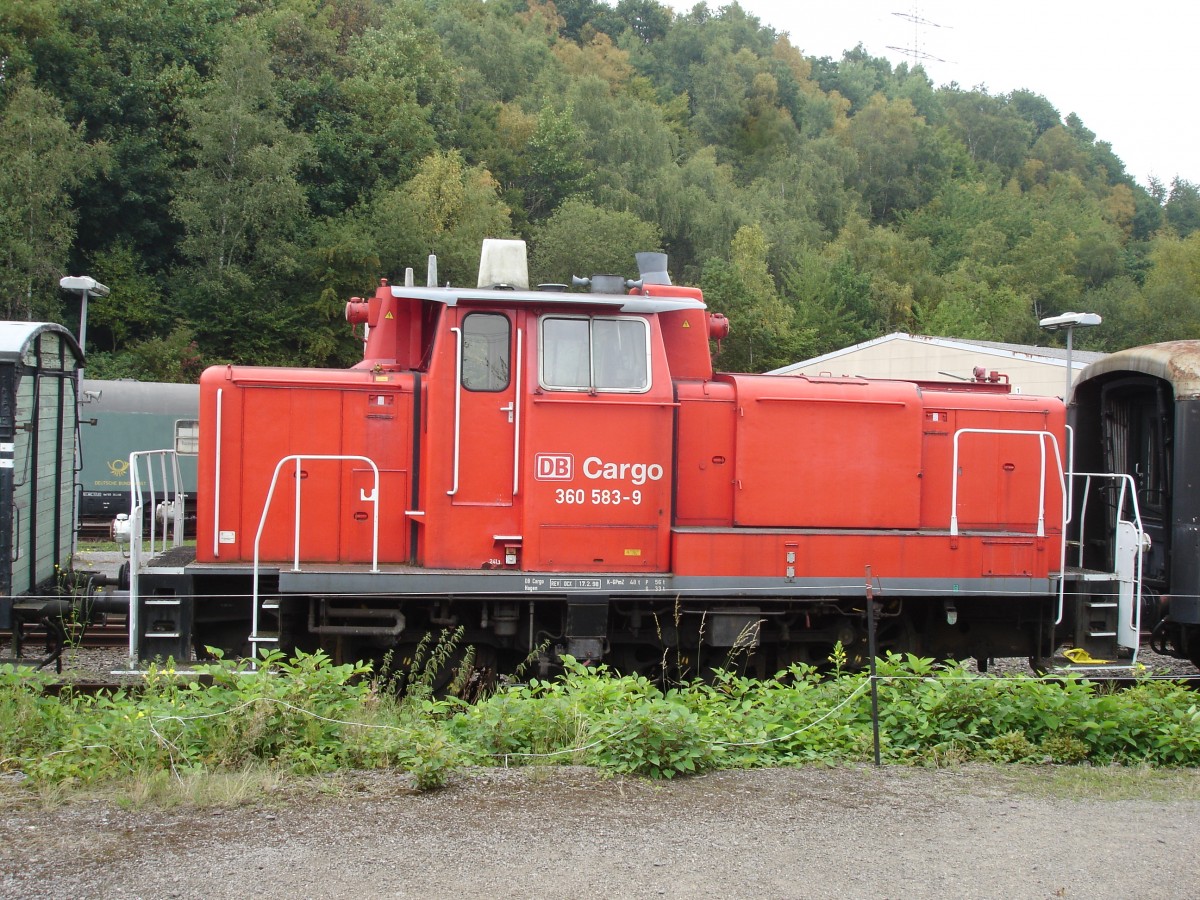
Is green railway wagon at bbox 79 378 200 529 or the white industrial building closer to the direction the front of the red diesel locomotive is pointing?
the white industrial building

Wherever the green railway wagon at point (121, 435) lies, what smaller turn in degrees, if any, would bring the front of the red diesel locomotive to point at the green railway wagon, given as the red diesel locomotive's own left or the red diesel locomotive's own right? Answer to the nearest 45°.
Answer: approximately 135° to the red diesel locomotive's own left

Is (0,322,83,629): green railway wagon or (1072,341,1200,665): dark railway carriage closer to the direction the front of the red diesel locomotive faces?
the dark railway carriage

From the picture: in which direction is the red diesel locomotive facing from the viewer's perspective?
to the viewer's right

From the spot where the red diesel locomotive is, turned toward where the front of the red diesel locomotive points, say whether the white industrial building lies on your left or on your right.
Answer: on your left

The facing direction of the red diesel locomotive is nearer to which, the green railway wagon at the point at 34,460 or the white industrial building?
the white industrial building

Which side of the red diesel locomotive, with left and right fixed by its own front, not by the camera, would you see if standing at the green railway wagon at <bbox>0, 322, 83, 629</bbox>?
back

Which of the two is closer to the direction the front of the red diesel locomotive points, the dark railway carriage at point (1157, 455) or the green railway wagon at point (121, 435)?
the dark railway carriage
